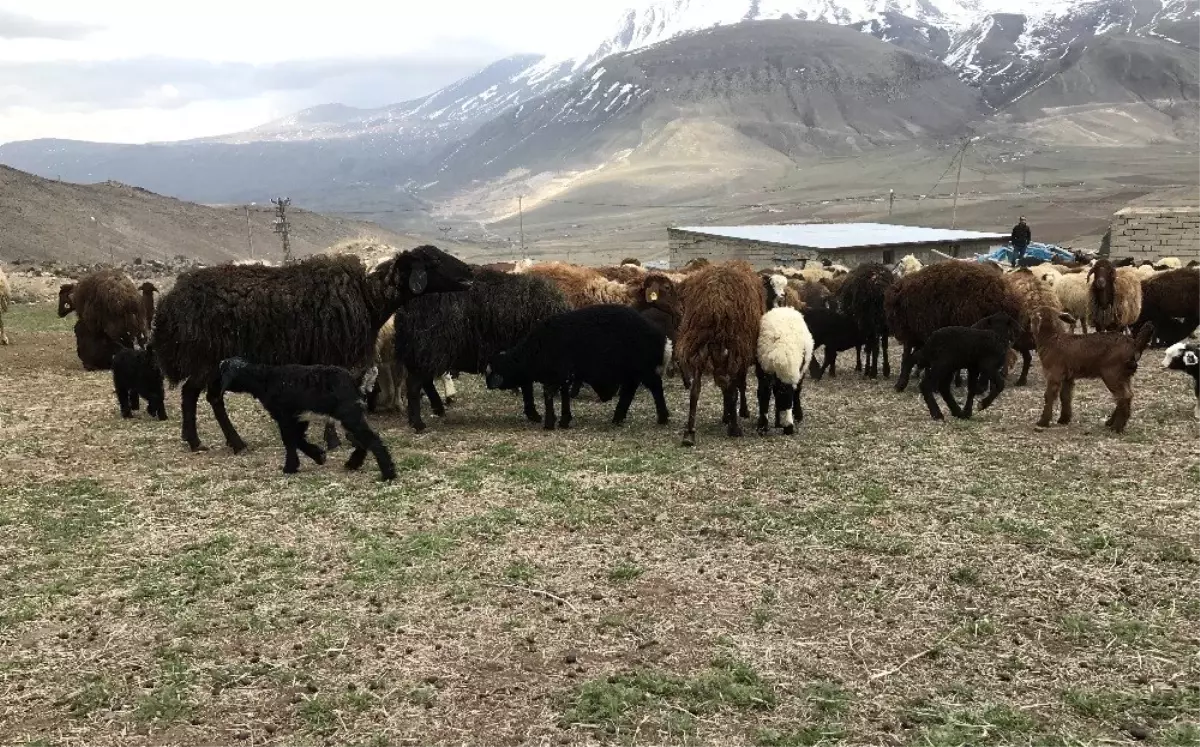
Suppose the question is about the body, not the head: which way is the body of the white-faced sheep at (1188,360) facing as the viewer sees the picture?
to the viewer's left

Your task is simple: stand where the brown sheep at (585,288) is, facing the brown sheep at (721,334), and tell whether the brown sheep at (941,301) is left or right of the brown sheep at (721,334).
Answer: left

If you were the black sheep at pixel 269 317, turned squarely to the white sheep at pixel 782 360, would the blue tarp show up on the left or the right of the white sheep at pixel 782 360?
left

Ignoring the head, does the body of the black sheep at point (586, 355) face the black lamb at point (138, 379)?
yes

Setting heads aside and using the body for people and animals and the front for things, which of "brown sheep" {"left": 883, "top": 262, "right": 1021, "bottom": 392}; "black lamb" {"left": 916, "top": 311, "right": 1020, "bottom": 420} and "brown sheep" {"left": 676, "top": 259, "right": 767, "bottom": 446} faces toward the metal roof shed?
"brown sheep" {"left": 676, "top": 259, "right": 767, "bottom": 446}

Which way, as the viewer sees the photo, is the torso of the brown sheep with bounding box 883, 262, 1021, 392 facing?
to the viewer's right

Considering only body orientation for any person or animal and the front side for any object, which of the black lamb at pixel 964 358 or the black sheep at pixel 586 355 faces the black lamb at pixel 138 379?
the black sheep

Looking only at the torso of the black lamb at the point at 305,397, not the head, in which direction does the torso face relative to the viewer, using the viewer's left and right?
facing to the left of the viewer

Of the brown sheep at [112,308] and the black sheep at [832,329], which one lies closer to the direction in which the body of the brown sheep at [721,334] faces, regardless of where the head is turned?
the black sheep

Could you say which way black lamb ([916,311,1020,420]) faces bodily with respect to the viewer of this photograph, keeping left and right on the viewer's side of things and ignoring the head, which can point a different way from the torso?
facing to the right of the viewer

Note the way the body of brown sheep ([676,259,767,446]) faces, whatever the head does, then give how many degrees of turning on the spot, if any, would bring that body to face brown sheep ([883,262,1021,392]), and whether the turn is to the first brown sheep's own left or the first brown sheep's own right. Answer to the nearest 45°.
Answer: approximately 45° to the first brown sheep's own right
